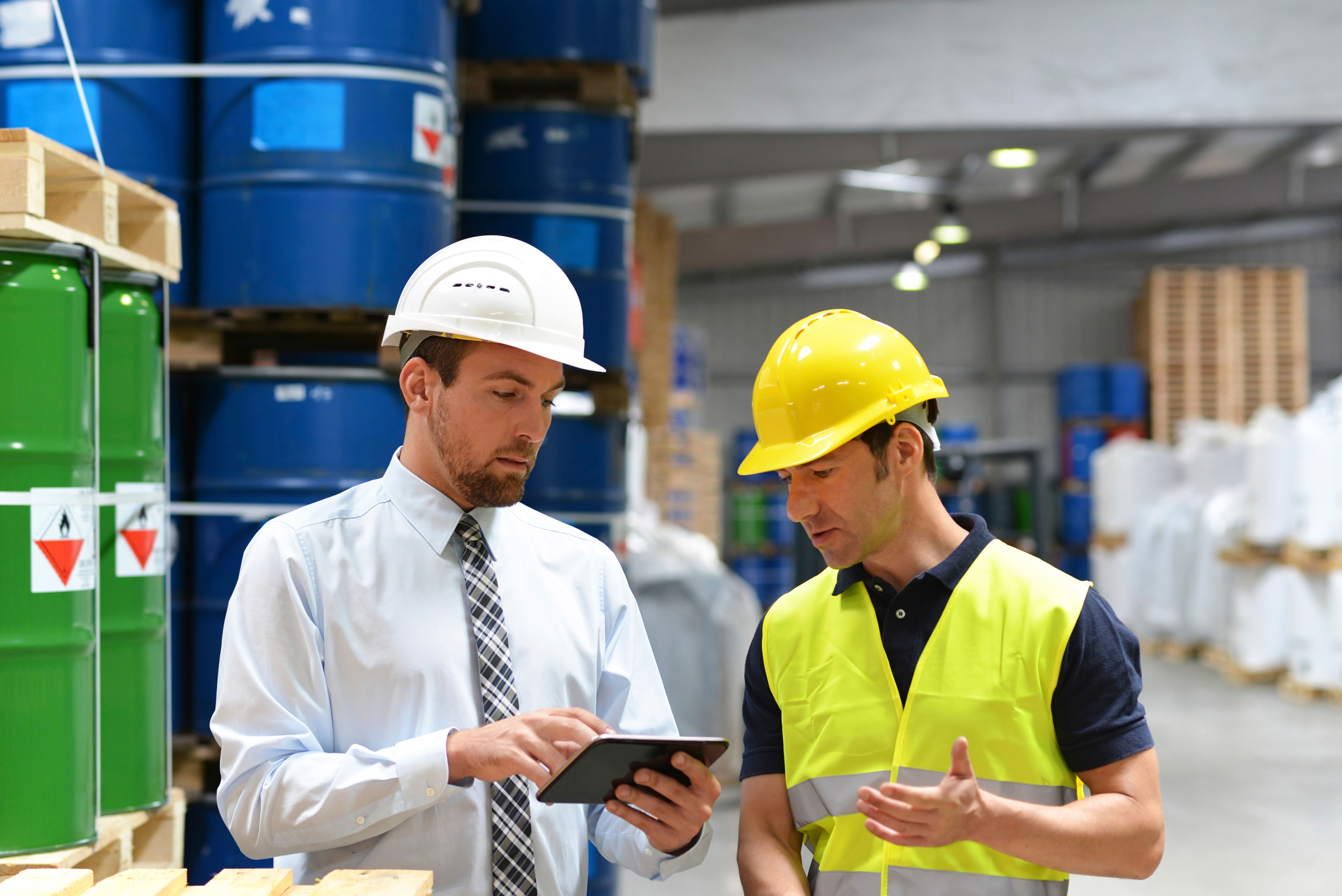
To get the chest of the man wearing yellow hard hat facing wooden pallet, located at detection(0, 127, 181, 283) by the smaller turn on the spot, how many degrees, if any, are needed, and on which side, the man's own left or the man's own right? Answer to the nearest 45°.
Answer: approximately 45° to the man's own right

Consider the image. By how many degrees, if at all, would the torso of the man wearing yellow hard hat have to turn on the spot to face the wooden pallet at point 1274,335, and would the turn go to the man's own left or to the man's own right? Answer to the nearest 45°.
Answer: approximately 135° to the man's own right

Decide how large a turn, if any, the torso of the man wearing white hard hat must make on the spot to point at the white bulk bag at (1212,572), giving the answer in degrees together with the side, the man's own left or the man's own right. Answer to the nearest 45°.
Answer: approximately 90° to the man's own left

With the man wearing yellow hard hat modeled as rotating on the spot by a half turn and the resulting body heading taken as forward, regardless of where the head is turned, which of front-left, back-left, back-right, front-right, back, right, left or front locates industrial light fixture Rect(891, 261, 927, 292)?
front-left

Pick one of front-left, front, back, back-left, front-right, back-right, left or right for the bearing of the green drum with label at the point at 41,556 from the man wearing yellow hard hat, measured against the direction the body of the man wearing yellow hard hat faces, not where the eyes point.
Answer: front-right

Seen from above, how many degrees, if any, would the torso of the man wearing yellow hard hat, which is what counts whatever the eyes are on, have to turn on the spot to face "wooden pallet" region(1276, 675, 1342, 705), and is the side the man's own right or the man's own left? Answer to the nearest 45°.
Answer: approximately 135° to the man's own right

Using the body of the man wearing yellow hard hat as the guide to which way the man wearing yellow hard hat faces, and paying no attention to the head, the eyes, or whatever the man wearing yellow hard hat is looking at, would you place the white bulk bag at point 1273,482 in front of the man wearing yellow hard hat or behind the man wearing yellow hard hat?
behind

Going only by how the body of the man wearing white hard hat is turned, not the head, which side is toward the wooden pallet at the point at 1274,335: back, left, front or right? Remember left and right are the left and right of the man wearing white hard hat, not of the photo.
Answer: left

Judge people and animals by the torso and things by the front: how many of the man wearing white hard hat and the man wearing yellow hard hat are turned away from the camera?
0

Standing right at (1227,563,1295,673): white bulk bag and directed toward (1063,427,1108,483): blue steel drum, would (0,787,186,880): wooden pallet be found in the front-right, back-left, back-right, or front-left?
back-left

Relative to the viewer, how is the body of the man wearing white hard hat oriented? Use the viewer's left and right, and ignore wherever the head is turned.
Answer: facing the viewer and to the right of the viewer

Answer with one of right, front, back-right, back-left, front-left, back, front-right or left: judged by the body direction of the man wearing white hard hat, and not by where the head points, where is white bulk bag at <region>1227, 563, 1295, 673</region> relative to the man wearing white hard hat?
left

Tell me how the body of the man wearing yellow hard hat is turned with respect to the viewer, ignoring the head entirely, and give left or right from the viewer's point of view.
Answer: facing the viewer and to the left of the viewer

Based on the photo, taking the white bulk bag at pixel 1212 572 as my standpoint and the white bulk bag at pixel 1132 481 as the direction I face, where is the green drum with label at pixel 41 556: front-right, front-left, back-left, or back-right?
back-left

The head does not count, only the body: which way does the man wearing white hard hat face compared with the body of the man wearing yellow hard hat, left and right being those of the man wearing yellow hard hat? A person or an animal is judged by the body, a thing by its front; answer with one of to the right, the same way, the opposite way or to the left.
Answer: to the left

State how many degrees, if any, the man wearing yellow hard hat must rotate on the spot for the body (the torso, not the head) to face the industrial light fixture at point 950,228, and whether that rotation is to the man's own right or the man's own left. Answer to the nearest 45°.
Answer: approximately 135° to the man's own right

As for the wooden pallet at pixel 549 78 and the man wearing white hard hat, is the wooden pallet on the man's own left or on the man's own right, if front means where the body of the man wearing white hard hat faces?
on the man's own left

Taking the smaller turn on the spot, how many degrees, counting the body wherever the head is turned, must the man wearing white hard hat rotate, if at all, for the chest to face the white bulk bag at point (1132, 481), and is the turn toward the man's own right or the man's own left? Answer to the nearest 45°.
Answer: approximately 90° to the man's own left

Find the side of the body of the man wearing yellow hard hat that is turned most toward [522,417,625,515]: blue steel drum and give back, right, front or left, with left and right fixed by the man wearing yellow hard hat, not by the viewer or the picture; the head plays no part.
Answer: right
